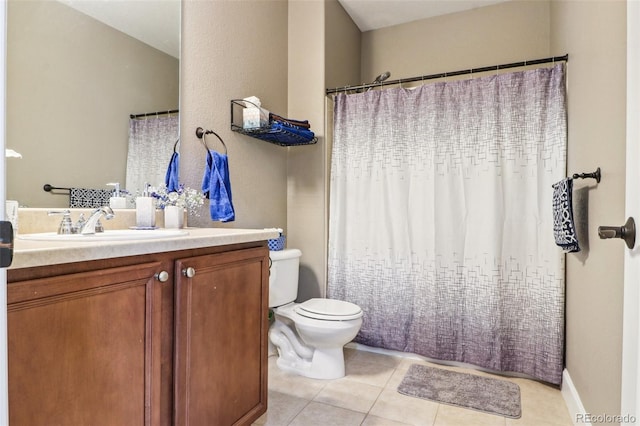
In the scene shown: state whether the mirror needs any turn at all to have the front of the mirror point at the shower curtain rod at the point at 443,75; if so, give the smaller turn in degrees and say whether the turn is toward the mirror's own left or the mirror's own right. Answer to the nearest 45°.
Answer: approximately 90° to the mirror's own left

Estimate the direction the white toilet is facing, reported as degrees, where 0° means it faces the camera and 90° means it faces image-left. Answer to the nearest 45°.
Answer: approximately 315°

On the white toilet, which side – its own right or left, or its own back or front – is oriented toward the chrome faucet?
right

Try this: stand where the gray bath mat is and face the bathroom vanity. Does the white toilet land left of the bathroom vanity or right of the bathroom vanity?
right

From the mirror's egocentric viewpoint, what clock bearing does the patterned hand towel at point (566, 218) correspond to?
The patterned hand towel is roughly at 10 o'clock from the mirror.
